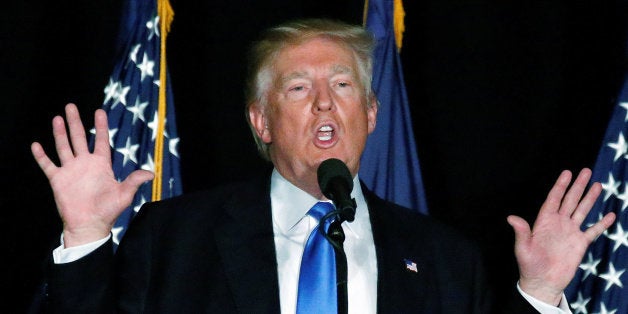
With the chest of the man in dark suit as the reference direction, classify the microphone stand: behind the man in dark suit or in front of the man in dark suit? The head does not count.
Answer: in front

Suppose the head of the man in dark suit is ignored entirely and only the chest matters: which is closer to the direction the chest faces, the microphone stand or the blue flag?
the microphone stand

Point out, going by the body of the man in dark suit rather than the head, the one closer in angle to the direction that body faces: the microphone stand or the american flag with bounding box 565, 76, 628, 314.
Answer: the microphone stand

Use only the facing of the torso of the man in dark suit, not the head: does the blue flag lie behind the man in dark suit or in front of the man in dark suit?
behind

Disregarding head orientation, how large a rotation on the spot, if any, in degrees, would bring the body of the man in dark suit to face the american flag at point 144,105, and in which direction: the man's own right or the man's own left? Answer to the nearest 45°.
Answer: approximately 135° to the man's own right
